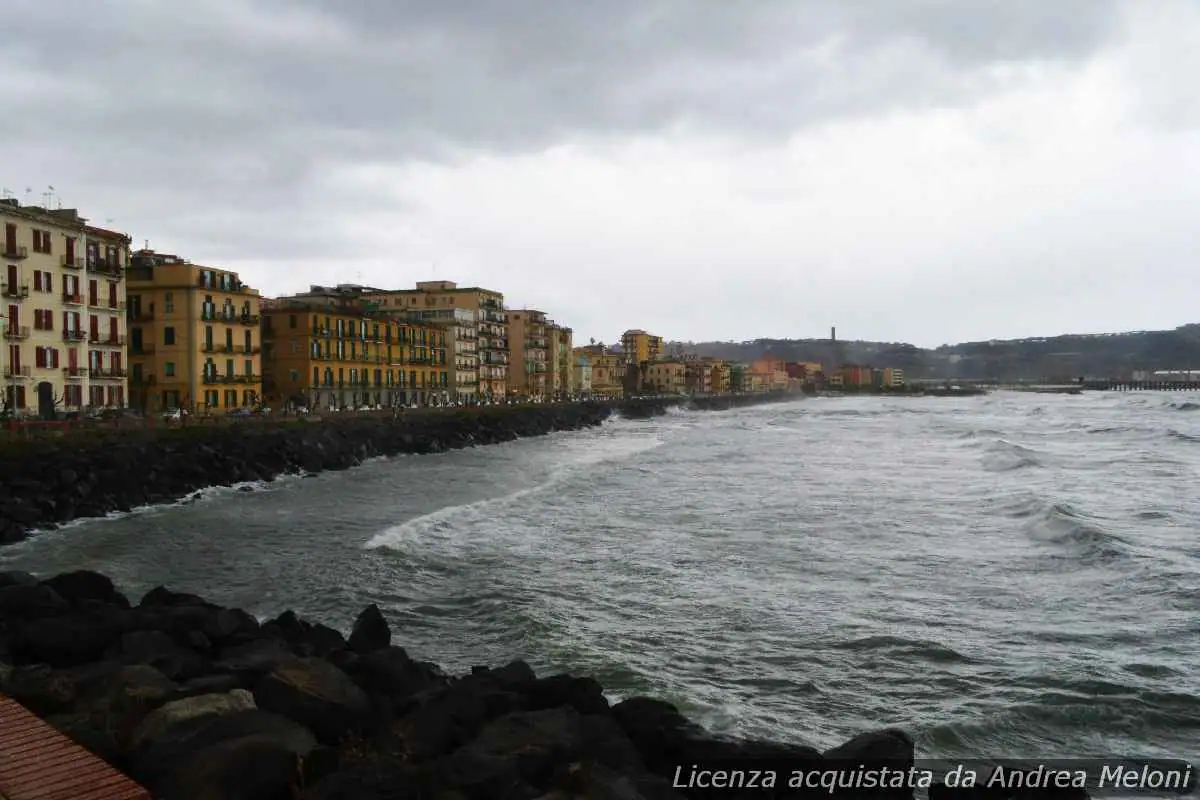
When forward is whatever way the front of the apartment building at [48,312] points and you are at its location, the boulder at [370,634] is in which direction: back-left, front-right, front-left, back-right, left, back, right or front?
front-right

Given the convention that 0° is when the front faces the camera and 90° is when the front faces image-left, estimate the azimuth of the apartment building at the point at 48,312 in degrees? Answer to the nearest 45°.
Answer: approximately 315°

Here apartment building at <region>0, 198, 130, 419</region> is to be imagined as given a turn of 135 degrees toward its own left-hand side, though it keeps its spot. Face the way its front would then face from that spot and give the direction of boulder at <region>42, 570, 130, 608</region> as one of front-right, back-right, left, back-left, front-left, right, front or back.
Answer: back

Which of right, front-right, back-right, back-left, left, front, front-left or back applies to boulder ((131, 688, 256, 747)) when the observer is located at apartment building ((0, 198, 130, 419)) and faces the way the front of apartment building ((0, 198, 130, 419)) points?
front-right

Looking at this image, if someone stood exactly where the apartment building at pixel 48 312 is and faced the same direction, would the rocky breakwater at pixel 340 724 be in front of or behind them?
in front
